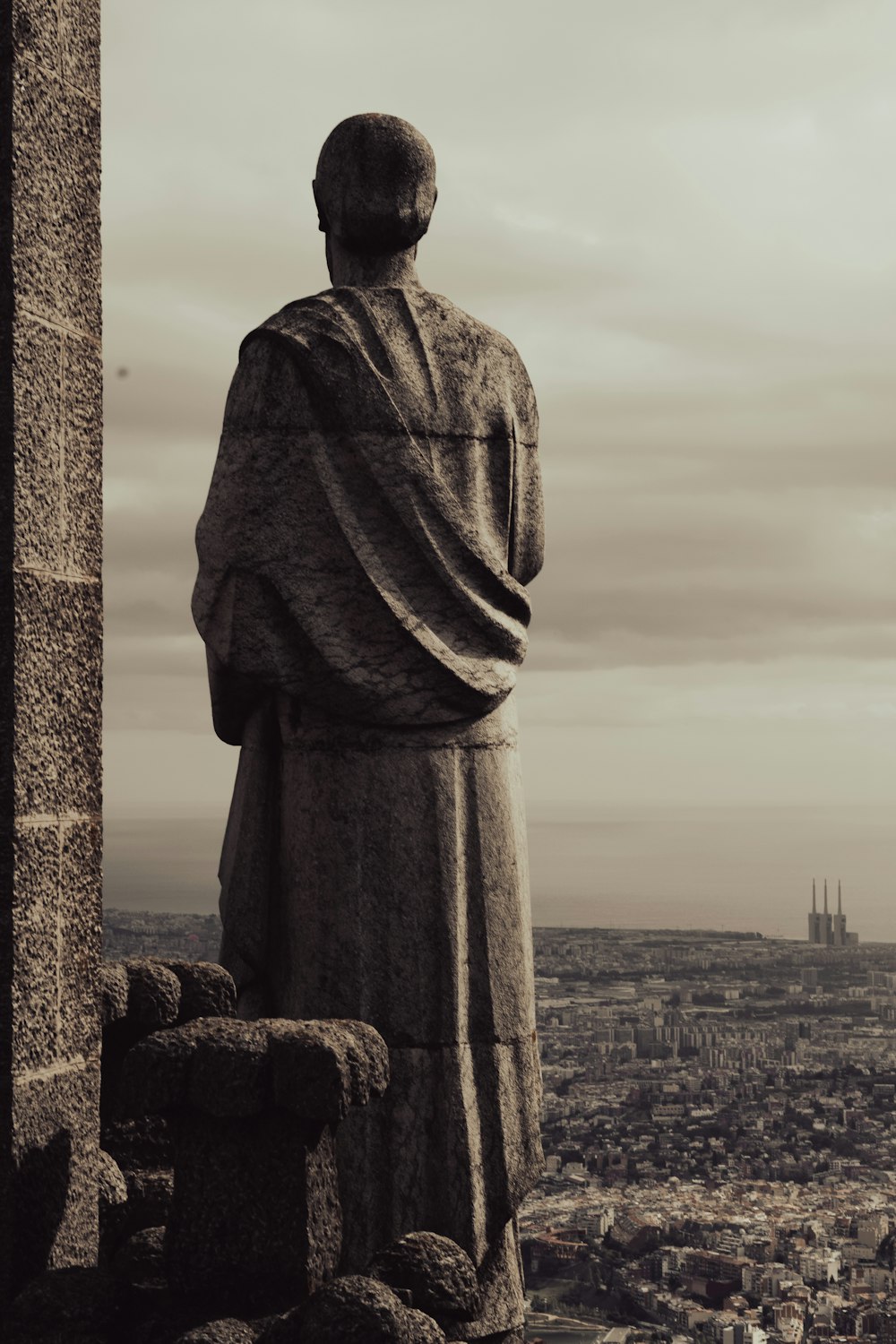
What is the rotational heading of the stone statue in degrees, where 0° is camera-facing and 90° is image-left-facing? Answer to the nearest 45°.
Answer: approximately 180°

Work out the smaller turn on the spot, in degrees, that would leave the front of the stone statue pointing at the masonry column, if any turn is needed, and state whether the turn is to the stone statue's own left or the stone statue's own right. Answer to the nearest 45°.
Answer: approximately 135° to the stone statue's own left

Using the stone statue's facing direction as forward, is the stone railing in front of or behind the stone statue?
behind
